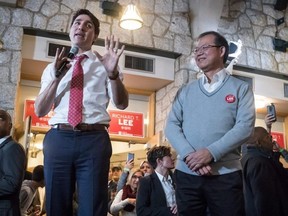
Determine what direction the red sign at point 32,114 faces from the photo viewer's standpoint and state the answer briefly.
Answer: facing the viewer

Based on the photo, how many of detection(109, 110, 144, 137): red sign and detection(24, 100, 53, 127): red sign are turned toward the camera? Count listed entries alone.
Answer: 2

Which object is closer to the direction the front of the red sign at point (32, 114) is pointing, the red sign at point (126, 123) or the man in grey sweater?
the man in grey sweater

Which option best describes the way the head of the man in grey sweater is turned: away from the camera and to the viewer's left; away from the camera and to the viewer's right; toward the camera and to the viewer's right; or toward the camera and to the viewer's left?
toward the camera and to the viewer's left

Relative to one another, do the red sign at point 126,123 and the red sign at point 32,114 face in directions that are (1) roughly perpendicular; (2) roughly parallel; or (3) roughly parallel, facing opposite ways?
roughly parallel

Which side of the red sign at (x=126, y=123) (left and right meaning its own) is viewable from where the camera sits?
front

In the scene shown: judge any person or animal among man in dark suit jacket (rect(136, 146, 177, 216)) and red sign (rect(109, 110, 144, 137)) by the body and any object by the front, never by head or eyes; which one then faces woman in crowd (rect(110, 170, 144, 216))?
the red sign

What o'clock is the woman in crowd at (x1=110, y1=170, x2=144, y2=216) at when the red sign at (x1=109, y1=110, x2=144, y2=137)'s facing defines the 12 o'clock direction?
The woman in crowd is roughly at 12 o'clock from the red sign.

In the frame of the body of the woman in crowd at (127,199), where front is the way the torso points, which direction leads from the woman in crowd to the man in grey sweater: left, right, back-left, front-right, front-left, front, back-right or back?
front-right
